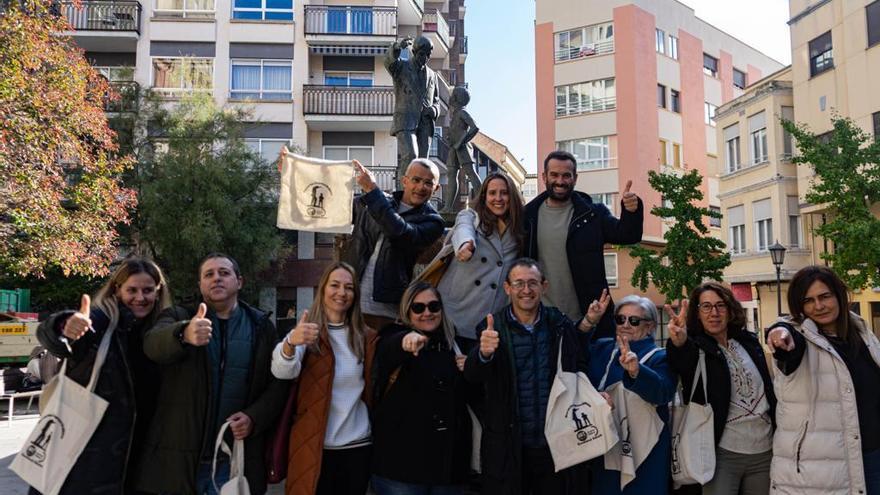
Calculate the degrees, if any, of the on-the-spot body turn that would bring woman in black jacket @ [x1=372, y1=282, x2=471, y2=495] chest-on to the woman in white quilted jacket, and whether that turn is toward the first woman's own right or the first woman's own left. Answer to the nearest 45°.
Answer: approximately 90° to the first woman's own left

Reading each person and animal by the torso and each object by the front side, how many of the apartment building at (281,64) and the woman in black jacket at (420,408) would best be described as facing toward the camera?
2

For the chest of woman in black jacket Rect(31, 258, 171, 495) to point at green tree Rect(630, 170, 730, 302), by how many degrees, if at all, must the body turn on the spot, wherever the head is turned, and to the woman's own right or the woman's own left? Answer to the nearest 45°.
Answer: approximately 135° to the woman's own left

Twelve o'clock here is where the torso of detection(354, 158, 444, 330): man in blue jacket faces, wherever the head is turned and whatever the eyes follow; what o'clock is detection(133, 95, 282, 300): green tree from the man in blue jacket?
The green tree is roughly at 4 o'clock from the man in blue jacket.

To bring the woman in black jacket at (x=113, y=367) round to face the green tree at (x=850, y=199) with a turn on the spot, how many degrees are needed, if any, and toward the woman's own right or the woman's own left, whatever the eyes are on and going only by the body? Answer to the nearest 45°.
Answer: approximately 135° to the woman's own left

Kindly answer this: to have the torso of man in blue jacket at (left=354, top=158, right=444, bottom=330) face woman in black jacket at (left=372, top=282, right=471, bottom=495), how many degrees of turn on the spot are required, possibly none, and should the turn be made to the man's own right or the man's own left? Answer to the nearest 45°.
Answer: approximately 45° to the man's own left

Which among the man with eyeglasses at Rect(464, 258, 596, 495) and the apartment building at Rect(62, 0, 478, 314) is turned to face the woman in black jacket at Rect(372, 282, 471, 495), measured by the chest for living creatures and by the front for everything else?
the apartment building

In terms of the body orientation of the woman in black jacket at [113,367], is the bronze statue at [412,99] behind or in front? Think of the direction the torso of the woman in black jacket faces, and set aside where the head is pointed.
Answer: behind
